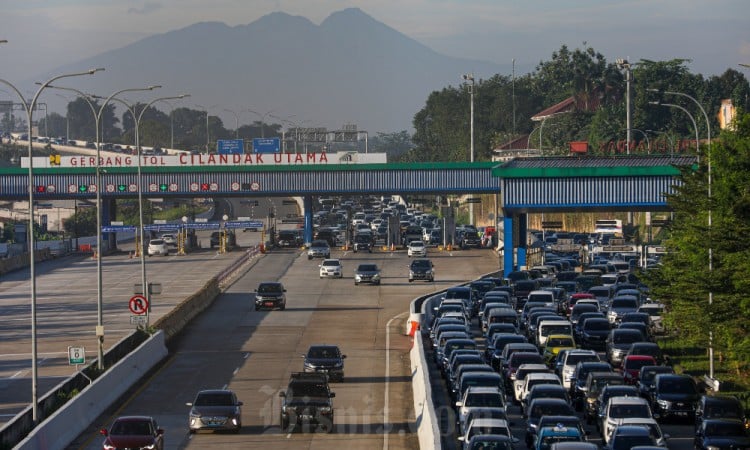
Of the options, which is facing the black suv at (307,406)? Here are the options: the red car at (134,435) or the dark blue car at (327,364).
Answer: the dark blue car

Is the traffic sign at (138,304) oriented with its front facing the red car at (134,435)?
yes

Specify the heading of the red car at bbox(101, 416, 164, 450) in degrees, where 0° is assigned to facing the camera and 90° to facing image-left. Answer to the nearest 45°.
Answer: approximately 0°

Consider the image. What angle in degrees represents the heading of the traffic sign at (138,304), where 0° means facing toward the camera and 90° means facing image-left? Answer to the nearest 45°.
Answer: approximately 0°

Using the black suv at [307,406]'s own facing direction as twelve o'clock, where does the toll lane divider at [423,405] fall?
The toll lane divider is roughly at 9 o'clock from the black suv.
